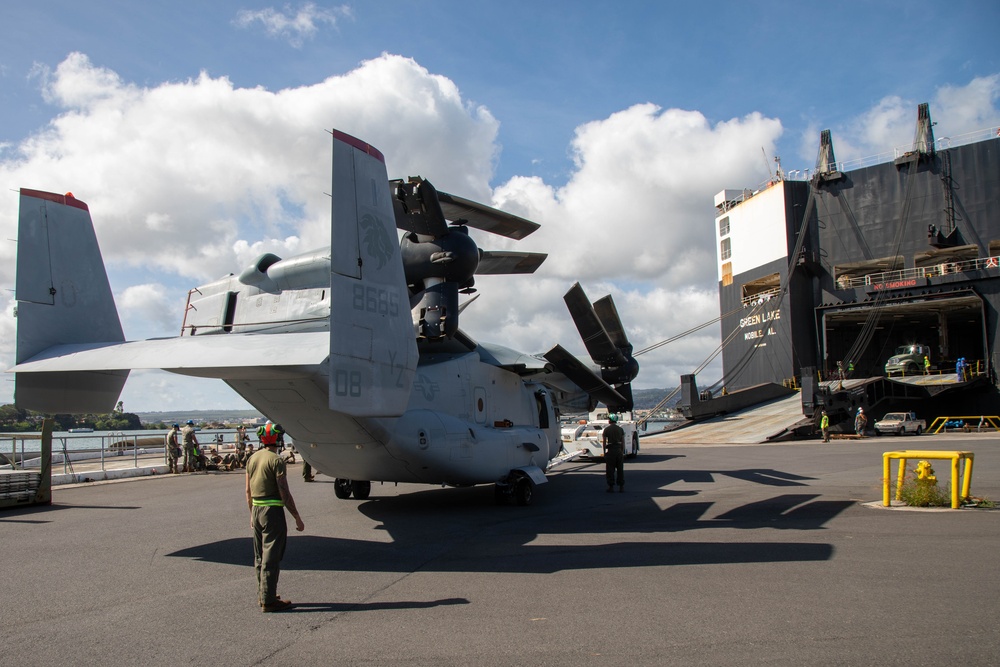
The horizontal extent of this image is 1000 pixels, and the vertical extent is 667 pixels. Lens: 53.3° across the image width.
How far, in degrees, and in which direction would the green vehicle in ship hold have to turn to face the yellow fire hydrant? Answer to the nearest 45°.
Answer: approximately 45° to its left

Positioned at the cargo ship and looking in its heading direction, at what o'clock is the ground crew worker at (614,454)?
The ground crew worker is roughly at 5 o'clock from the cargo ship.

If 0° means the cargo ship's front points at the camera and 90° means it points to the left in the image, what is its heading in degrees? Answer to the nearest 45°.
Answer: approximately 225°

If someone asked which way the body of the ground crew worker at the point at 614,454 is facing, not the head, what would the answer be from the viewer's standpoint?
away from the camera

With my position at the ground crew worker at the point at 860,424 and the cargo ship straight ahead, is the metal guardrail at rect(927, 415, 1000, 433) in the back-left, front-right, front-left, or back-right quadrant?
front-right

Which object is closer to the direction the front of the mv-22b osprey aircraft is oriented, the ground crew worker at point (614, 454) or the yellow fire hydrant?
the ground crew worker

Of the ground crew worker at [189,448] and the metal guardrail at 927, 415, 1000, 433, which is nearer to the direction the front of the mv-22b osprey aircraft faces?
the metal guardrail

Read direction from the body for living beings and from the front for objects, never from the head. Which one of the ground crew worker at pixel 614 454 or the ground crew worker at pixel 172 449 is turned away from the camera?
the ground crew worker at pixel 614 454

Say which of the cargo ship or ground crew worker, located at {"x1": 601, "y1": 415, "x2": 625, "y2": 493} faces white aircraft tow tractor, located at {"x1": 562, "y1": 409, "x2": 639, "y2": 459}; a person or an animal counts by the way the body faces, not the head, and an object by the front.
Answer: the ground crew worker

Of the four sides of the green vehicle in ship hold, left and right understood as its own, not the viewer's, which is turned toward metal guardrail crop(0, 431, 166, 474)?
front

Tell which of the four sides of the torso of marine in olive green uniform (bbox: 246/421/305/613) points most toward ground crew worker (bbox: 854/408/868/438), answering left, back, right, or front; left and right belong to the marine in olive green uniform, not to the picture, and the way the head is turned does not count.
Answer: front

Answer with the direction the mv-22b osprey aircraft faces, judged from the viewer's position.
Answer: facing away from the viewer and to the right of the viewer
